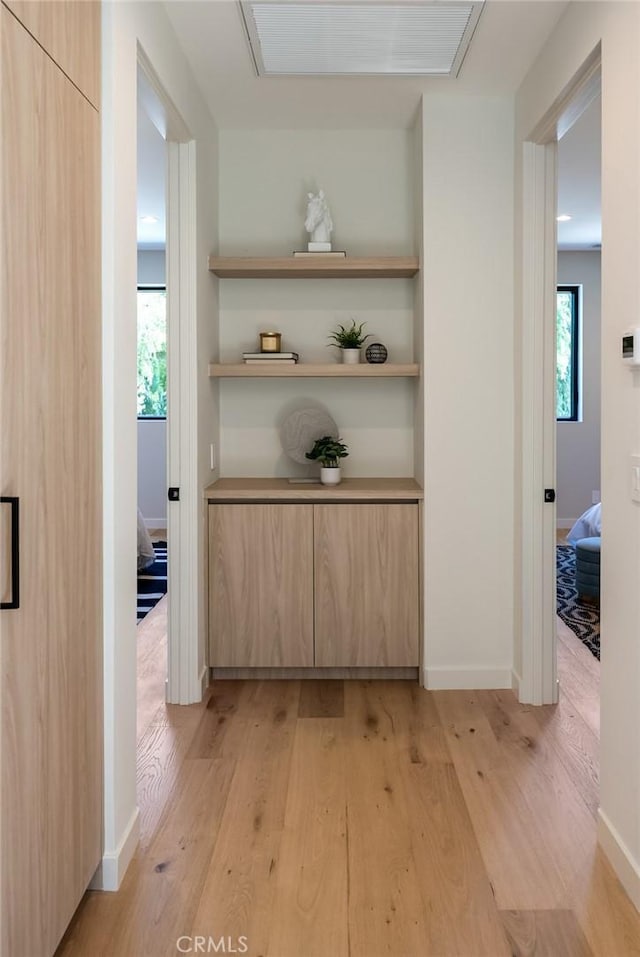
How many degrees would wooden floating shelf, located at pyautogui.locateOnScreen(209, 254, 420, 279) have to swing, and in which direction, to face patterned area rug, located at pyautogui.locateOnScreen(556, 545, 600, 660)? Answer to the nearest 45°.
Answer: approximately 135° to its left

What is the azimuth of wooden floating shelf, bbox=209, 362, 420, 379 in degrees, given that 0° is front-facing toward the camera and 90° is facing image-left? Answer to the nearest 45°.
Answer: approximately 0°

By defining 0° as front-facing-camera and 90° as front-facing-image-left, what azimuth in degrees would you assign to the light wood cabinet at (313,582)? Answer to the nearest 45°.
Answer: approximately 0°
